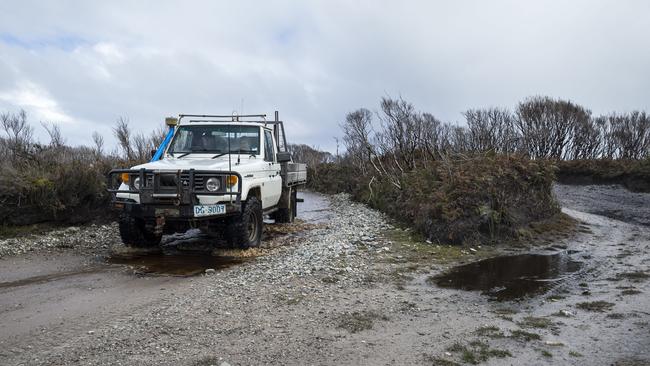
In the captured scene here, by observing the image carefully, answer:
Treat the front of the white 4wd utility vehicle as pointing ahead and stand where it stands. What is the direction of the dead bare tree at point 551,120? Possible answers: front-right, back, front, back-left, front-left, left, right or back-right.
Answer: back

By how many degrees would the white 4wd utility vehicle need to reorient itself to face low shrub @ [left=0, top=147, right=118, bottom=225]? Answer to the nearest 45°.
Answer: approximately 90° to its right

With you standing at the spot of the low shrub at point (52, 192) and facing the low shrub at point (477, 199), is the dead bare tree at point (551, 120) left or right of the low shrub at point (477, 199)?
left

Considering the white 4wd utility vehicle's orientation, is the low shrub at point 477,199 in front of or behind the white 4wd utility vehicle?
behind

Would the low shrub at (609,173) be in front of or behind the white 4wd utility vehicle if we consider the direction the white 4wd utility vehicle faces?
behind

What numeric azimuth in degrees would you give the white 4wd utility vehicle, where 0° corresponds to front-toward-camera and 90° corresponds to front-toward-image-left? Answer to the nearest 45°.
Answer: approximately 45°
